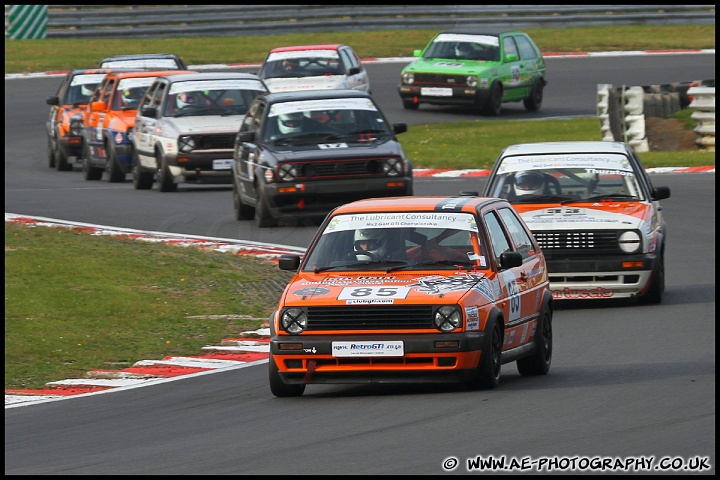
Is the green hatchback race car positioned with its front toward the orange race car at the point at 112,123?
yes

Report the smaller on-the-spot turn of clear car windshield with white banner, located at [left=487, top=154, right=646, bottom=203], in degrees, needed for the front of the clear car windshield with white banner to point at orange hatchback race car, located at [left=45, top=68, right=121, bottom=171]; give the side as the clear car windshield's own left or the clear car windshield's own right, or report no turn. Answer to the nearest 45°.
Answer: approximately 135° to the clear car windshield's own right

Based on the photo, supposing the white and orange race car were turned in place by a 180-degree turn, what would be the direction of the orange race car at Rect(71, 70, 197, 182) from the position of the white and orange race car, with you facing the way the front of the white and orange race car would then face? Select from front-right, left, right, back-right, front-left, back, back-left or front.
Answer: front-left

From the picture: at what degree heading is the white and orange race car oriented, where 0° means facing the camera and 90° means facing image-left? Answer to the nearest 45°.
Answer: approximately 0°

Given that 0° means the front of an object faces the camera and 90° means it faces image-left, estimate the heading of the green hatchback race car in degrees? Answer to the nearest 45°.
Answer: approximately 45°

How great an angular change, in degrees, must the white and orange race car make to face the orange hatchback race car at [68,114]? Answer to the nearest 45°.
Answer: approximately 135° to its right

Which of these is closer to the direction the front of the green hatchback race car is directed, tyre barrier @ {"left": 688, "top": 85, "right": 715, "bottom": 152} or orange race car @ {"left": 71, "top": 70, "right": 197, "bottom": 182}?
the orange race car

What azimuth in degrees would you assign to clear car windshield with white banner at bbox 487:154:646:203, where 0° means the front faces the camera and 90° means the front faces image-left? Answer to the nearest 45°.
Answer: approximately 0°

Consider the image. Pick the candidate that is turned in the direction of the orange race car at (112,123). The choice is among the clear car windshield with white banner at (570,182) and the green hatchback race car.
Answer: the green hatchback race car
